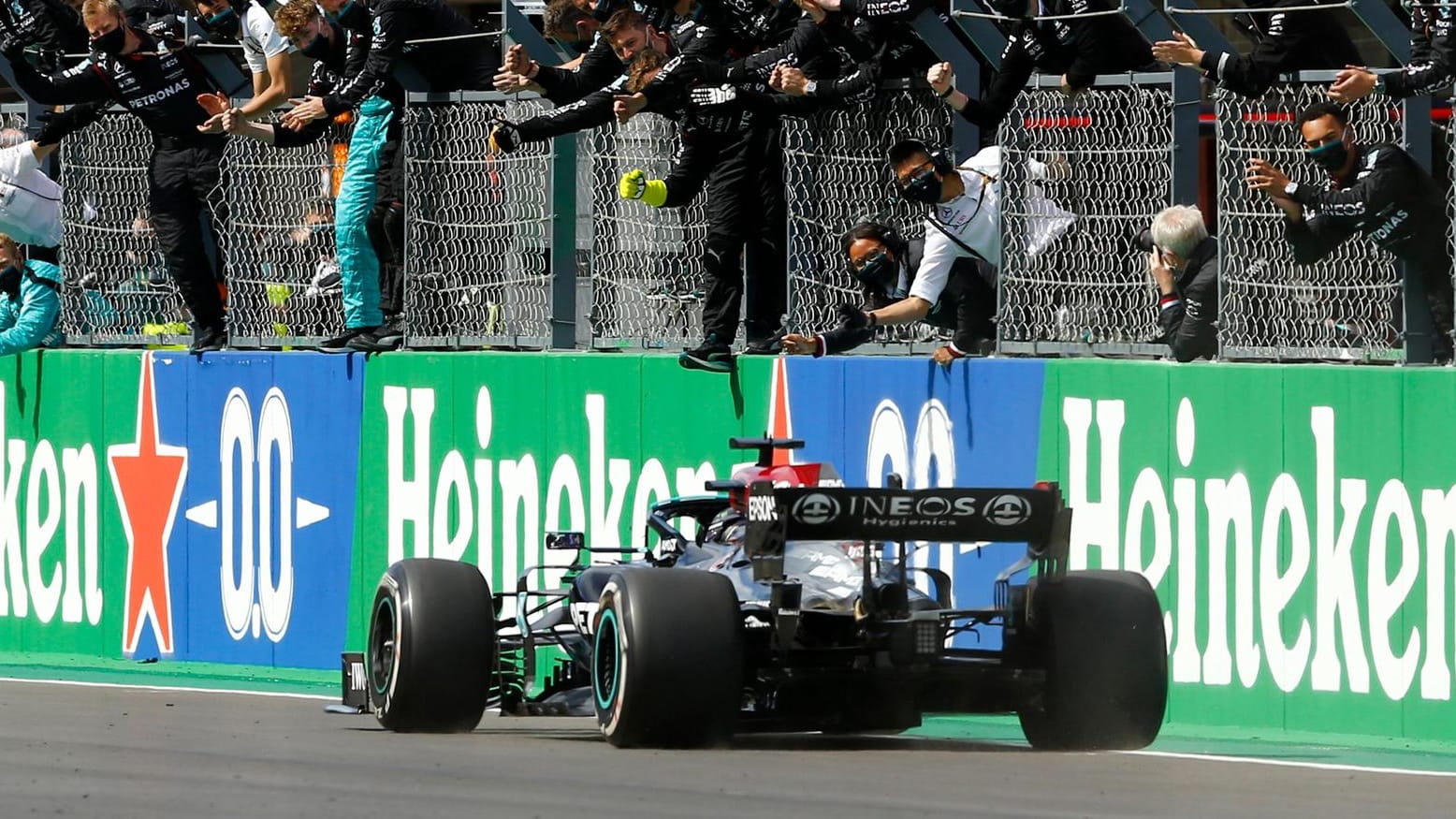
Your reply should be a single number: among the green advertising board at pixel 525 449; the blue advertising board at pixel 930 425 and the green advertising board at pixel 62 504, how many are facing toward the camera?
3

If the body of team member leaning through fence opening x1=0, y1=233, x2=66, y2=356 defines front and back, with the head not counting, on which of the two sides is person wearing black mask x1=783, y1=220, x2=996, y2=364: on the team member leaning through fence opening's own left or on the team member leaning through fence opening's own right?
on the team member leaning through fence opening's own left

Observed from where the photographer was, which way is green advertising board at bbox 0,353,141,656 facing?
facing the viewer

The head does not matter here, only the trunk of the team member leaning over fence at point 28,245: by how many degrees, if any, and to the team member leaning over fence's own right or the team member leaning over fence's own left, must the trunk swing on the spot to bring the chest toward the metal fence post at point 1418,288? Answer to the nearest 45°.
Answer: approximately 90° to the team member leaning over fence's own left

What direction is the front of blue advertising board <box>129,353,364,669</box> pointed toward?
toward the camera

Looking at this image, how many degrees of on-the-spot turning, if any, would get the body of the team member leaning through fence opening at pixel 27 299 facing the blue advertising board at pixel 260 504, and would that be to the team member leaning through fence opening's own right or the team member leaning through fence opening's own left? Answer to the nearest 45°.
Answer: approximately 90° to the team member leaning through fence opening's own left

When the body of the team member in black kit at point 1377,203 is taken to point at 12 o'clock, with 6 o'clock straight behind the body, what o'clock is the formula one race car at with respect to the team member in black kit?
The formula one race car is roughly at 12 o'clock from the team member in black kit.

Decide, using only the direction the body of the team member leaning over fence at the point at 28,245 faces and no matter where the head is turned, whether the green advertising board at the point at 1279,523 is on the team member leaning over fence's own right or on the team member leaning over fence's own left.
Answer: on the team member leaning over fence's own left

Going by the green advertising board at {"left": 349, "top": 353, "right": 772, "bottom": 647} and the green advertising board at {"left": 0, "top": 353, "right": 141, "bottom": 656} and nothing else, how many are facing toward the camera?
2

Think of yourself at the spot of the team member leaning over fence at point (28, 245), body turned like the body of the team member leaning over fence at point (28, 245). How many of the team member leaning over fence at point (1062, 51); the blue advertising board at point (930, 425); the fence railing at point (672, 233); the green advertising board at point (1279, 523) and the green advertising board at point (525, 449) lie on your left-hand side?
5
